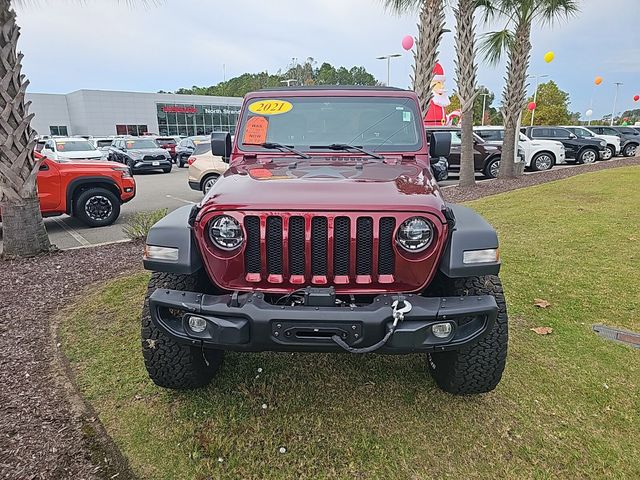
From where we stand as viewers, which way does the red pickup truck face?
facing to the right of the viewer

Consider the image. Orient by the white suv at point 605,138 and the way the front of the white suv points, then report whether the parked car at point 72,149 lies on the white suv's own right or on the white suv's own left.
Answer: on the white suv's own right

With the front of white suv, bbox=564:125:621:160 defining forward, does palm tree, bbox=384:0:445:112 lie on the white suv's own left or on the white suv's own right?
on the white suv's own right

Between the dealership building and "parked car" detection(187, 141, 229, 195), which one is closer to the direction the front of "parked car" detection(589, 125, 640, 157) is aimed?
the parked car

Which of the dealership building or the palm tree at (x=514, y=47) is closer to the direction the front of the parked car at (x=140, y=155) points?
the palm tree

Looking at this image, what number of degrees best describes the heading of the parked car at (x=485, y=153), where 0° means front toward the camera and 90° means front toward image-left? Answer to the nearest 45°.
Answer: approximately 315°

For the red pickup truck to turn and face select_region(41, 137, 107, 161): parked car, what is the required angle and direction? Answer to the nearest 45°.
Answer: approximately 90° to its left

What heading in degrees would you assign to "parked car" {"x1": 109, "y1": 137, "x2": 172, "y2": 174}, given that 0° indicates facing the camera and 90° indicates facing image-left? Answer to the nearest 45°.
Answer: approximately 315°

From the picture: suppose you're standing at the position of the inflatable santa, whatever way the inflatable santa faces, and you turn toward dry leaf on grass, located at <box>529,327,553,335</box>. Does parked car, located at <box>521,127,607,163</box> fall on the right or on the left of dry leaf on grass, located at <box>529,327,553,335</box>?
left

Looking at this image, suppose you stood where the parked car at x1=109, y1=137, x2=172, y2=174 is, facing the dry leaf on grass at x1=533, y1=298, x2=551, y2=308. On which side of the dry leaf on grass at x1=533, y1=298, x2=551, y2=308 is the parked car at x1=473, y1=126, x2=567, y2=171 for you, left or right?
left

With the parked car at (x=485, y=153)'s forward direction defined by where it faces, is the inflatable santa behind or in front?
behind

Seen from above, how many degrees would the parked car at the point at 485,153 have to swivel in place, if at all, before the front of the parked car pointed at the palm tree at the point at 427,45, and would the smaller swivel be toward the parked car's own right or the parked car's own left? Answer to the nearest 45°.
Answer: approximately 90° to the parked car's own right
